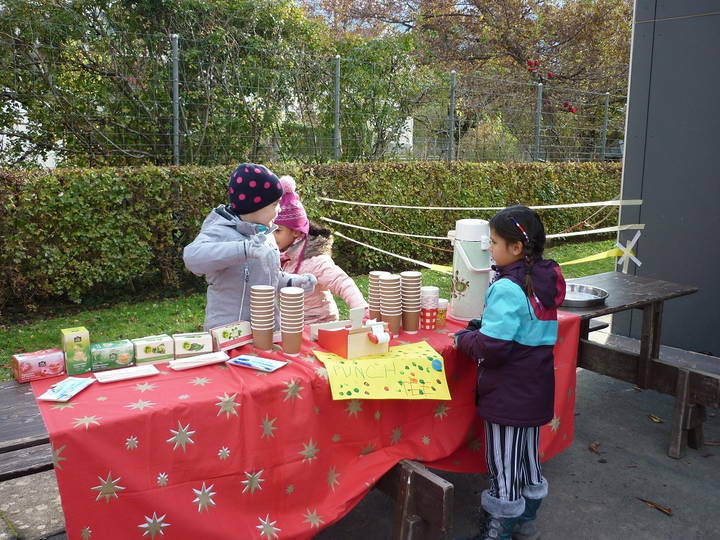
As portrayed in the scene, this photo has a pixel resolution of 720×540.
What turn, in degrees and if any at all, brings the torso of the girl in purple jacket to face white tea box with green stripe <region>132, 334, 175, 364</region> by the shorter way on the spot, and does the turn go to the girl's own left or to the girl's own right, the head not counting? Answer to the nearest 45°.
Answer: approximately 45° to the girl's own left

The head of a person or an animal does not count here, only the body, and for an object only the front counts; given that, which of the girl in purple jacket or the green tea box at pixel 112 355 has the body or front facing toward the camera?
the green tea box

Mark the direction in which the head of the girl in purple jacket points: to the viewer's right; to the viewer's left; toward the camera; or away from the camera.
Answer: to the viewer's left

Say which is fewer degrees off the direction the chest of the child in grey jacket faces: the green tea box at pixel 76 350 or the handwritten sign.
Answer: the handwritten sign

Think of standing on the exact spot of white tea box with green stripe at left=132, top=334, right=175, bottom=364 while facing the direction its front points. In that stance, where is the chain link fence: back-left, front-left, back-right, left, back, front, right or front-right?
back

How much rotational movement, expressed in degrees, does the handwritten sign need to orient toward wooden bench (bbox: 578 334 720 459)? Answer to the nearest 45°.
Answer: approximately 135° to its left

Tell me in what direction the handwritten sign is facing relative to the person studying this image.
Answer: facing the viewer

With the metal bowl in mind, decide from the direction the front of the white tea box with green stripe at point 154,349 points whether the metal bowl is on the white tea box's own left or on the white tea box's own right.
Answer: on the white tea box's own left

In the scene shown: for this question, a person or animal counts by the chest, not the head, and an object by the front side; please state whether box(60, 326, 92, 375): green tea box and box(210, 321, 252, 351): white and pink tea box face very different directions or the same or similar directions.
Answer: same or similar directions

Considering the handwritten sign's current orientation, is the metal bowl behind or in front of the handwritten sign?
behind

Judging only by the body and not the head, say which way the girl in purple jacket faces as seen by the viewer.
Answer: to the viewer's left

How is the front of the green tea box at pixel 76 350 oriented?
toward the camera

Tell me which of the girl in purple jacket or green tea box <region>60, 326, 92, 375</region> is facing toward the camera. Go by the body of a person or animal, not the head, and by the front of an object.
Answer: the green tea box

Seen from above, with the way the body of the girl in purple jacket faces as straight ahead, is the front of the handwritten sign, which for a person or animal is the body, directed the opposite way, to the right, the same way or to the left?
to the left

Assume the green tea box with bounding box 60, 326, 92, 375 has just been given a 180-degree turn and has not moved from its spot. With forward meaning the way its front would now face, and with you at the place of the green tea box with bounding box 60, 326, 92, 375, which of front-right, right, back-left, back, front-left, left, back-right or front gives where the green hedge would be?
front

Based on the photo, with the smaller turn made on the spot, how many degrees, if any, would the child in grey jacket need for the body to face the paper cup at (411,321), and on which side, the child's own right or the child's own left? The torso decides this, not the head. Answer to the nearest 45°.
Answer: approximately 45° to the child's own left

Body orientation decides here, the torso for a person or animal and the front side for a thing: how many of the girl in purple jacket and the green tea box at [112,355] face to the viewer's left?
1

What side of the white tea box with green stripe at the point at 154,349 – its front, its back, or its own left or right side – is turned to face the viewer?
front
